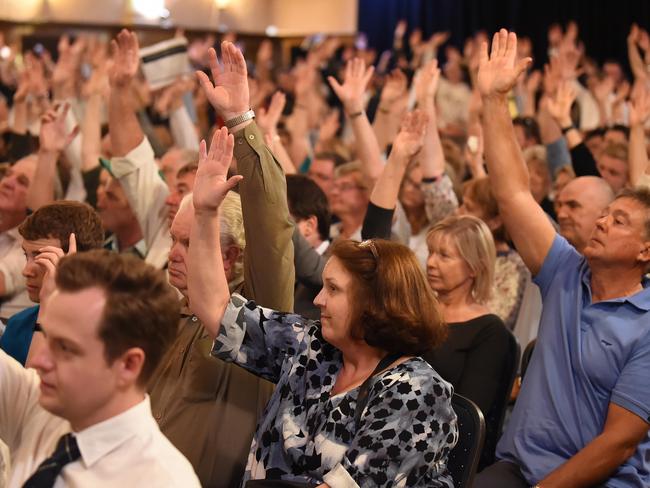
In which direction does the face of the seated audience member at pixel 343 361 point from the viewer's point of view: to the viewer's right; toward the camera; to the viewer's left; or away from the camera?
to the viewer's left

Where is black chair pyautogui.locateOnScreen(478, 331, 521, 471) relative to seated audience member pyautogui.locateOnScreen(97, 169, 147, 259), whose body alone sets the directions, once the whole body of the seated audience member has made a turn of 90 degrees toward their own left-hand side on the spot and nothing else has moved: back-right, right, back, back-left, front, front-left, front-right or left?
front

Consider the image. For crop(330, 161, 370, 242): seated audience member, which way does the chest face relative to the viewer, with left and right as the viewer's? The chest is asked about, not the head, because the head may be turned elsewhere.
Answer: facing the viewer and to the left of the viewer

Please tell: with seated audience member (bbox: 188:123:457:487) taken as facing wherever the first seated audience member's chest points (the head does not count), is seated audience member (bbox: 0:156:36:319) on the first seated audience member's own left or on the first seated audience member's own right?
on the first seated audience member's own right

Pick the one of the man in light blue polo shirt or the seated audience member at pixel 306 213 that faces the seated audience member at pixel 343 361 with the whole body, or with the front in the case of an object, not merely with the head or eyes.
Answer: the man in light blue polo shirt

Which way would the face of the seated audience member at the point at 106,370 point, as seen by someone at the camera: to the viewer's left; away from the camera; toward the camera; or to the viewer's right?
to the viewer's left

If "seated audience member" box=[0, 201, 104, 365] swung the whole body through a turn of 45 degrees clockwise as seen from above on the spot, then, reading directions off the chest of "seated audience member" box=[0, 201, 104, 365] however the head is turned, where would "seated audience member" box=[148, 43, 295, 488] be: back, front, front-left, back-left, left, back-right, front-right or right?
back-left

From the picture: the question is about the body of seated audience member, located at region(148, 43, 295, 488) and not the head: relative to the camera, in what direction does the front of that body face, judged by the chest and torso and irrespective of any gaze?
to the viewer's left
